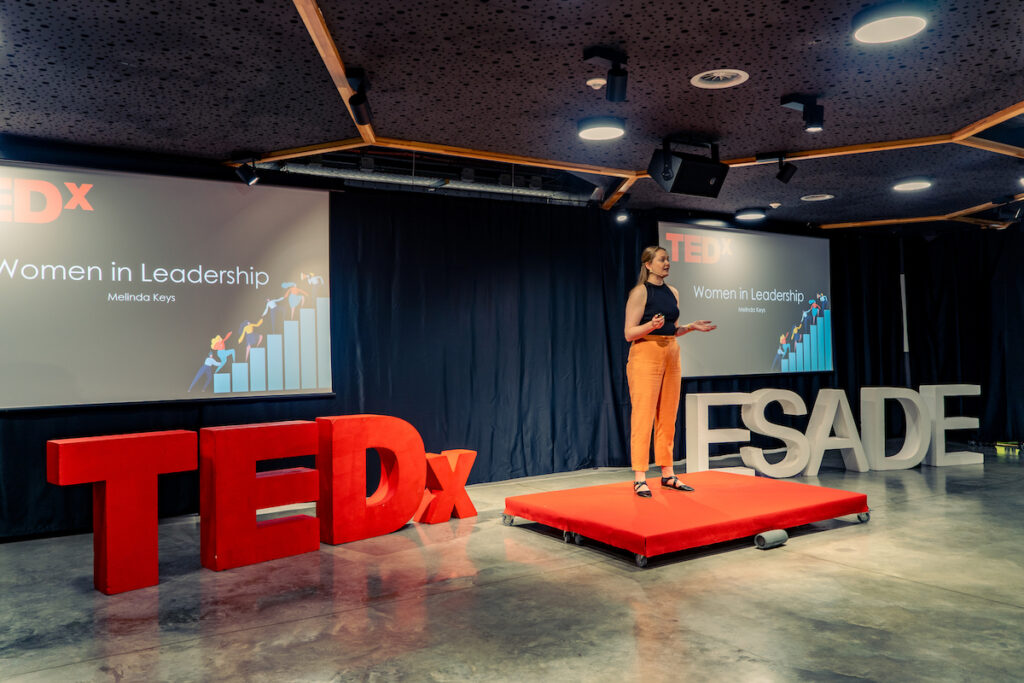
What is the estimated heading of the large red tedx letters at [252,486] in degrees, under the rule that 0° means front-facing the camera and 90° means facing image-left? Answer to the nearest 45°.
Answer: approximately 315°

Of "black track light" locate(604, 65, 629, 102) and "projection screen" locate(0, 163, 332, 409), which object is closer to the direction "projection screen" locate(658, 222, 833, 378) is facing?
the black track light

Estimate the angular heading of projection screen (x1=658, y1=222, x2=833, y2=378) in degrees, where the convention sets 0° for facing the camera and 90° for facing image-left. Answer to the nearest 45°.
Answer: approximately 315°

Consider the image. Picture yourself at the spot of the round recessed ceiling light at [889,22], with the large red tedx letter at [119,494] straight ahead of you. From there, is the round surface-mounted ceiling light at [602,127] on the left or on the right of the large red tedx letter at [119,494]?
right

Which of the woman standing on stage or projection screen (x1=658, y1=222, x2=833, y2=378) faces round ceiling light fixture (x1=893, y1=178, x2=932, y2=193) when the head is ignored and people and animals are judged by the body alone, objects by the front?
the projection screen

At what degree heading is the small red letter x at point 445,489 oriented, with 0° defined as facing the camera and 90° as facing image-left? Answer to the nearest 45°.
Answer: approximately 315°

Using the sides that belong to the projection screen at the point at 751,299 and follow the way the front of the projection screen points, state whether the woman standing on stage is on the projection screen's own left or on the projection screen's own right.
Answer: on the projection screen's own right

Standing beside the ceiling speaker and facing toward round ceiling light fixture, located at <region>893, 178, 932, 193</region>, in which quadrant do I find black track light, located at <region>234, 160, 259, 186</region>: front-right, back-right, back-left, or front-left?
back-left
